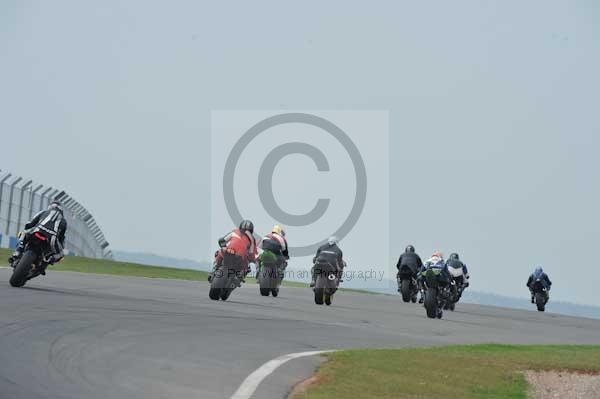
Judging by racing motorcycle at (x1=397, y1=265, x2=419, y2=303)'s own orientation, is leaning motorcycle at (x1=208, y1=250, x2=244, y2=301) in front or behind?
behind

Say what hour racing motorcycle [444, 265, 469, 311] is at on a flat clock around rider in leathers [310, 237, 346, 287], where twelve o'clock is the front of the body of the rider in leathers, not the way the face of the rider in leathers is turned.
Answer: The racing motorcycle is roughly at 1 o'clock from the rider in leathers.

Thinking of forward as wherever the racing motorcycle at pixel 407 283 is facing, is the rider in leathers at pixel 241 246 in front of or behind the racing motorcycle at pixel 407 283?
behind

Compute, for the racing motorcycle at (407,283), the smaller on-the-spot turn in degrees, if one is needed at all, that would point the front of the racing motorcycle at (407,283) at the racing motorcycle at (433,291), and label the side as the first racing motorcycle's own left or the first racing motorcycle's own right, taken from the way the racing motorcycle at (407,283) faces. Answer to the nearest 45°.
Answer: approximately 180°

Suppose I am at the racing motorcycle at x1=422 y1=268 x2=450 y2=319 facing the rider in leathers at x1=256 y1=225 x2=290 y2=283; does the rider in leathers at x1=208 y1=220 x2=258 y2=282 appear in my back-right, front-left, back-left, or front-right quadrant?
front-left

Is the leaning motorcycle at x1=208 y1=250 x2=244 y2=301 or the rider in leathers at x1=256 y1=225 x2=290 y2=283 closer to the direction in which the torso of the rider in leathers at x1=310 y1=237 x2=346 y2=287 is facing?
the rider in leathers

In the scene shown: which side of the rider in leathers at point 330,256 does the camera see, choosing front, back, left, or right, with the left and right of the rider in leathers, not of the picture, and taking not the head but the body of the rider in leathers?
back

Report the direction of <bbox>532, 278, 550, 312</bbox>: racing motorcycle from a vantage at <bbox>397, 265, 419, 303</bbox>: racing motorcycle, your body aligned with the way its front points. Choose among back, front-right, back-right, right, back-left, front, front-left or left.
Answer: front-right

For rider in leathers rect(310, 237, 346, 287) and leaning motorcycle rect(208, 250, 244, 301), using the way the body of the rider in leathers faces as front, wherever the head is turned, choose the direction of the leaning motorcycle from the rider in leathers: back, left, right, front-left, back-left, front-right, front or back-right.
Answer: back-left

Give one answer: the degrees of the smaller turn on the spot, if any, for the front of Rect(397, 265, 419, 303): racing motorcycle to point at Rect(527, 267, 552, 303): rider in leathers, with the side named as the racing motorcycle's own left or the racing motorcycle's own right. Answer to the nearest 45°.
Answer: approximately 45° to the racing motorcycle's own right

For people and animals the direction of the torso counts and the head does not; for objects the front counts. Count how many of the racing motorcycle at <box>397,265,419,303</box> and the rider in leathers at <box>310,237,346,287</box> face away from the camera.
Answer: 2

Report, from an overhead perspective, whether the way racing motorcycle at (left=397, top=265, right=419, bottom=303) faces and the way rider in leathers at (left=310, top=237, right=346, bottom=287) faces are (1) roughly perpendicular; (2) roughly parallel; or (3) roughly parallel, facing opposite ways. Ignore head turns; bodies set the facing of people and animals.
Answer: roughly parallel

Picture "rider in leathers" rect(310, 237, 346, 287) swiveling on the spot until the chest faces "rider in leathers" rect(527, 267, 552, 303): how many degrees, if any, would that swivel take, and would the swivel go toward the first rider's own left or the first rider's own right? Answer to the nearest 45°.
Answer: approximately 45° to the first rider's own right

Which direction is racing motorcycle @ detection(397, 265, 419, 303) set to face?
away from the camera
